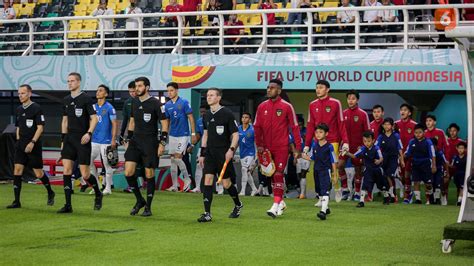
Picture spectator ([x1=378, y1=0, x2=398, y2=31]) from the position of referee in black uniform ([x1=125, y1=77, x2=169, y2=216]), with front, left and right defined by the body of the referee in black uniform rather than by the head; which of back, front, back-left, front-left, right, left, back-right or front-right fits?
back

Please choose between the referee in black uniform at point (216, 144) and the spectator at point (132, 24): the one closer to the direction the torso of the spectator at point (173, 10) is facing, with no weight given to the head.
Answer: the referee in black uniform

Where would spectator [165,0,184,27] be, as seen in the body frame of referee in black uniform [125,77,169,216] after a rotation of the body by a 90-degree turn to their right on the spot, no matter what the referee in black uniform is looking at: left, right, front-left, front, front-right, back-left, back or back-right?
front-right

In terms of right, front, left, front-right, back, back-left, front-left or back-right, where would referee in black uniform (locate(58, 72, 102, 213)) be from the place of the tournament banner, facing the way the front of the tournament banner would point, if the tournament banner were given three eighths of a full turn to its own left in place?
back

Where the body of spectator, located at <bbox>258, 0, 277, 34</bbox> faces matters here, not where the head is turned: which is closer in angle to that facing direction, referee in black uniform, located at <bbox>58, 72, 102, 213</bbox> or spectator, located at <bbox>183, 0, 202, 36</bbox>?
the referee in black uniform

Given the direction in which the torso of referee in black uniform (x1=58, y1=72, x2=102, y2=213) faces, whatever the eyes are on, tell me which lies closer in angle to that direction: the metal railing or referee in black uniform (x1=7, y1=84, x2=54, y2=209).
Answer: the referee in black uniform

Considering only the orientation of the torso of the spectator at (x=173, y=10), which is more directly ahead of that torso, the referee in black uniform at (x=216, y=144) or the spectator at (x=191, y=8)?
the referee in black uniform

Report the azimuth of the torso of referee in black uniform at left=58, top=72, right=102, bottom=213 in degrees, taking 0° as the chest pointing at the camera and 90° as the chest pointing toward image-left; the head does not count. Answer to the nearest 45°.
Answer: approximately 45°

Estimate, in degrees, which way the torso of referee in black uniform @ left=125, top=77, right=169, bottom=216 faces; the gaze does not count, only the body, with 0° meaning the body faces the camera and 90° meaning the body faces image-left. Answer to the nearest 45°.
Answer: approximately 45°
